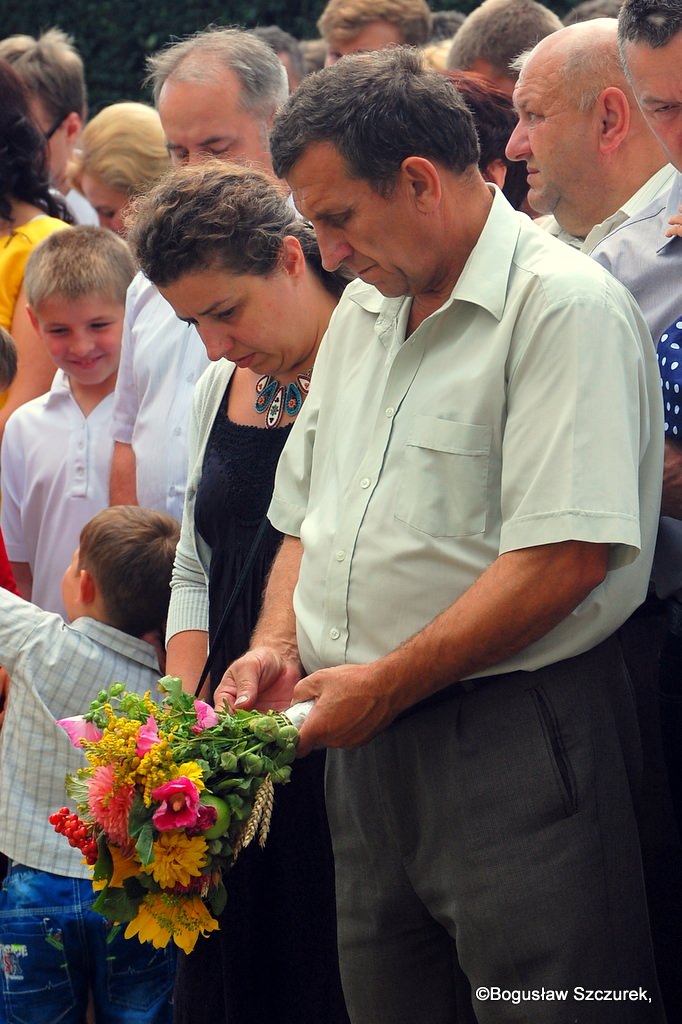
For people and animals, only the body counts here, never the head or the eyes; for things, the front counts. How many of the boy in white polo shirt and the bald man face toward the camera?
1

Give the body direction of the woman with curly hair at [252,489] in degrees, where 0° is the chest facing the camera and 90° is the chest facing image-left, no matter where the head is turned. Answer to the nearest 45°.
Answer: approximately 45°

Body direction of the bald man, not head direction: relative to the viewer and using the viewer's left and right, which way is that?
facing to the left of the viewer

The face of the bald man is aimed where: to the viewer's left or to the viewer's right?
to the viewer's left

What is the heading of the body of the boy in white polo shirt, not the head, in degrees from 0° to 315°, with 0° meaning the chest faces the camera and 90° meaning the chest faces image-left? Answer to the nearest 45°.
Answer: approximately 0°

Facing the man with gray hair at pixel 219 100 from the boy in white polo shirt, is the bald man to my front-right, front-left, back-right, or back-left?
front-right

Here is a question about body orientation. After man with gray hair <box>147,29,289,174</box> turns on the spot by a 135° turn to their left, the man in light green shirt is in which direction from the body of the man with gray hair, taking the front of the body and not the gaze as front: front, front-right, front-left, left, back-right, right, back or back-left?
right

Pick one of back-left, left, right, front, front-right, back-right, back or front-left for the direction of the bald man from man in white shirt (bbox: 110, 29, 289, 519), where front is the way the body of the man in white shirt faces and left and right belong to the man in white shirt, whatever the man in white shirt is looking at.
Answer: left

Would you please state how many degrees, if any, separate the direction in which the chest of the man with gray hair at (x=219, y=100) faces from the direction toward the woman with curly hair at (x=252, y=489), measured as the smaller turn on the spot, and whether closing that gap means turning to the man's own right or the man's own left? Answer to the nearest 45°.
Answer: approximately 45° to the man's own left

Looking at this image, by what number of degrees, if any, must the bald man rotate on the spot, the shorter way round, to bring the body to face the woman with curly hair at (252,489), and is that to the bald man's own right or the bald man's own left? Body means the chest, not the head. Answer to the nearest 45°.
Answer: approximately 45° to the bald man's own left

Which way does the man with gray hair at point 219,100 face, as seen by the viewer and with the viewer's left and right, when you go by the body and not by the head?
facing the viewer and to the left of the viewer
